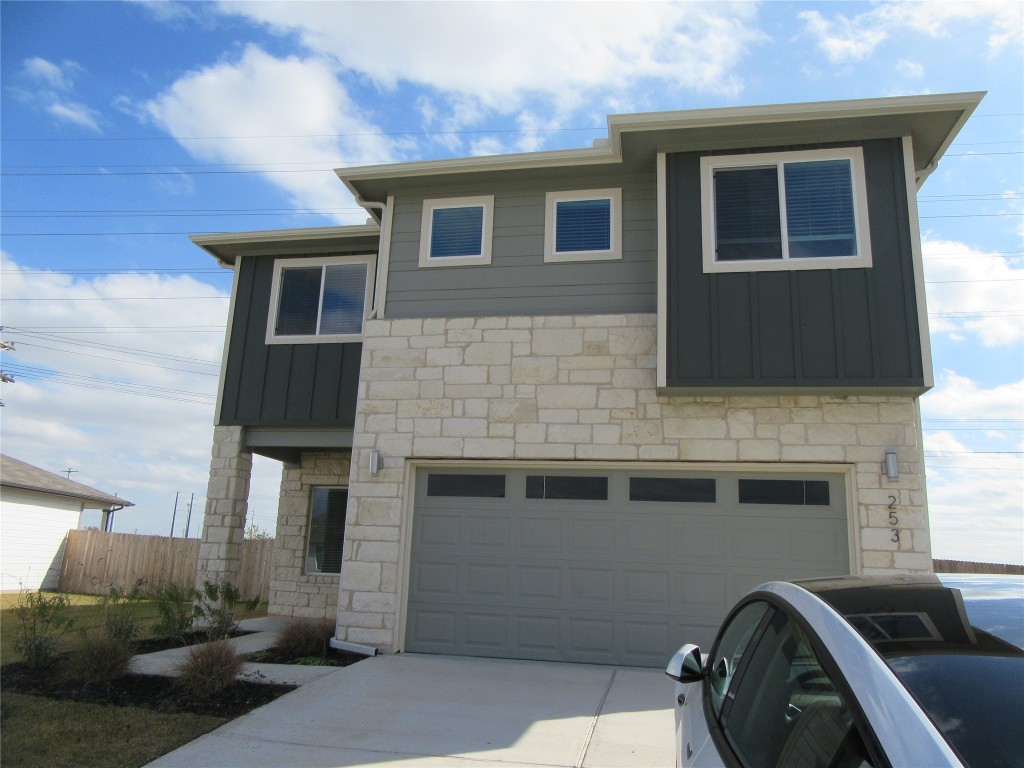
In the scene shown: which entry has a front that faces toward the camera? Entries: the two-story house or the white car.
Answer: the two-story house

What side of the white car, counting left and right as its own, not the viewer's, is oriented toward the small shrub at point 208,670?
front

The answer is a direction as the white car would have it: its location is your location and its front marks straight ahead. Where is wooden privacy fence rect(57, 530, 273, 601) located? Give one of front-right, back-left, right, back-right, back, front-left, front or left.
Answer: front

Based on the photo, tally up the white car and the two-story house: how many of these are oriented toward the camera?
1

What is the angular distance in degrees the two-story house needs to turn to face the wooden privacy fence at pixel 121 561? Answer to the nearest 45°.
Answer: approximately 135° to its right

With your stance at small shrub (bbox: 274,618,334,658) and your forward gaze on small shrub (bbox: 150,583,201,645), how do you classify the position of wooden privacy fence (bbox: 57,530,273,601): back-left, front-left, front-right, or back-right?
front-right

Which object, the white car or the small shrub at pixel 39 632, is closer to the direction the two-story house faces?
the white car

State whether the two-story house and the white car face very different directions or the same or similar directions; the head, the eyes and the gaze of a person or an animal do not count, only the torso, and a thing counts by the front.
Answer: very different directions

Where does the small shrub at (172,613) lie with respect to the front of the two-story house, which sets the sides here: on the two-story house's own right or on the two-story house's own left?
on the two-story house's own right

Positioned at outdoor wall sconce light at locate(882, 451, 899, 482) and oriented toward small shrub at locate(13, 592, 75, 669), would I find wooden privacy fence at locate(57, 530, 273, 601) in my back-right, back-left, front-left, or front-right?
front-right

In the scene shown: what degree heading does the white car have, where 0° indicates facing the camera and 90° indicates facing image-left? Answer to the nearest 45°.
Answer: approximately 135°

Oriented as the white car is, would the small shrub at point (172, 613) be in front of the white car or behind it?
in front

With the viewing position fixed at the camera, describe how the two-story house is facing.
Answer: facing the viewer

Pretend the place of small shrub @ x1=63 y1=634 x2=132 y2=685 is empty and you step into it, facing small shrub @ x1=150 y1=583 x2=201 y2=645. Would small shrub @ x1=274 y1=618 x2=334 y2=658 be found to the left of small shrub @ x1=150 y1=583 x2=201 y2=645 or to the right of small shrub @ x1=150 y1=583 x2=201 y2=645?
right

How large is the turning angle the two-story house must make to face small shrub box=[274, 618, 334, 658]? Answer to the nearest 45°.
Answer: approximately 90° to its right

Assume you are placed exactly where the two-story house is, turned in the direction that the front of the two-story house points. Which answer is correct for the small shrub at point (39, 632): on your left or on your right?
on your right

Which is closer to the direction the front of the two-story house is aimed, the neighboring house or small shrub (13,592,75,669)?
the small shrub

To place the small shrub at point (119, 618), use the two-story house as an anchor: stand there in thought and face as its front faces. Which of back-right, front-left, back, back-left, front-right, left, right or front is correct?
right
